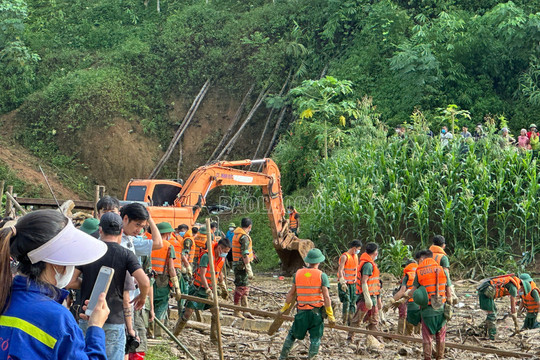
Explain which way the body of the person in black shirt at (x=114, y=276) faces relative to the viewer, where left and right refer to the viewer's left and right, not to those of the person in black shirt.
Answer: facing away from the viewer

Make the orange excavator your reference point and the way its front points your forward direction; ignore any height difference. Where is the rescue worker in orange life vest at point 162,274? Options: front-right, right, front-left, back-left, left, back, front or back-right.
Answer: right

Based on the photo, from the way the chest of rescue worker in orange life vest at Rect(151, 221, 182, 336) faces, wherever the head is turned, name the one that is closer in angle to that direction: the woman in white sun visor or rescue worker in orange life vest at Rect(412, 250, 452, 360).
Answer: the rescue worker in orange life vest

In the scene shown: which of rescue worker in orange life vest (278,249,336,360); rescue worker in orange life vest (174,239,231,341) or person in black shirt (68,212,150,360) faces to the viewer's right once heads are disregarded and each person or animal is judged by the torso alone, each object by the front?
rescue worker in orange life vest (174,239,231,341)

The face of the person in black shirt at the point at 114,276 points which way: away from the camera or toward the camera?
away from the camera

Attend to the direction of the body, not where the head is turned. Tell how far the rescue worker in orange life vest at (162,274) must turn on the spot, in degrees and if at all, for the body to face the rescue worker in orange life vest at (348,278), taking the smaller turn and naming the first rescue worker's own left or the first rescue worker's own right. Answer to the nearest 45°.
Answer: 0° — they already face them

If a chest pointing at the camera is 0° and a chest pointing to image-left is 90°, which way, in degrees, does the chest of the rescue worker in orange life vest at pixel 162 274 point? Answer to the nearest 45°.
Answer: approximately 225°

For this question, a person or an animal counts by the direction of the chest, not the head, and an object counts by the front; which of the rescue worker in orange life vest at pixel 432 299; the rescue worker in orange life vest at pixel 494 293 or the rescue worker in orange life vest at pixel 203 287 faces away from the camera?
the rescue worker in orange life vest at pixel 432 299

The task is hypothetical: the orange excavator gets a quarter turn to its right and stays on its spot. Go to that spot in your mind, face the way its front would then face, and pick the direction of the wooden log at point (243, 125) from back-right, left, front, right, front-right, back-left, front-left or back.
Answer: back

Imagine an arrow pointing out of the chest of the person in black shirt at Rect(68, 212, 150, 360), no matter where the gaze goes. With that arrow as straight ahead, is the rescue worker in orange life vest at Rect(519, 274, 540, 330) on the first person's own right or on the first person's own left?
on the first person's own right
